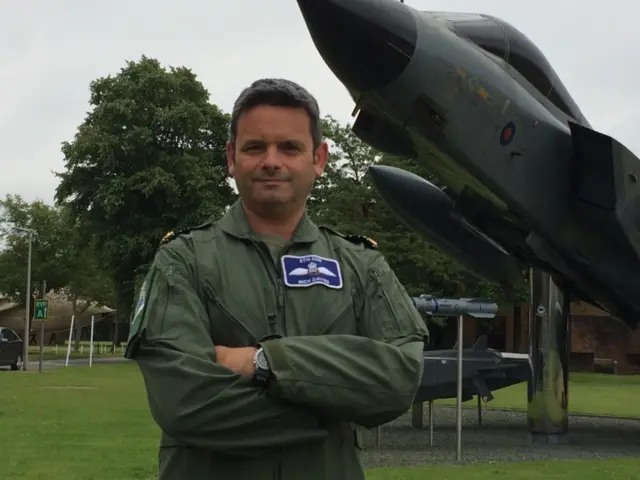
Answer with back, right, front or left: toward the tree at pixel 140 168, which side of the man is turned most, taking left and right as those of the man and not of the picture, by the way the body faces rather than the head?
back

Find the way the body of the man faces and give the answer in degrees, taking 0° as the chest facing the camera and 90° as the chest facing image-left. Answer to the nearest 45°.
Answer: approximately 0°

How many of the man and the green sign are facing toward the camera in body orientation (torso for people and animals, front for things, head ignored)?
2

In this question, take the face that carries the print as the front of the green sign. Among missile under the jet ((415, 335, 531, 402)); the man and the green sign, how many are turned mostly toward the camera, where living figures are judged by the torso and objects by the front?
2

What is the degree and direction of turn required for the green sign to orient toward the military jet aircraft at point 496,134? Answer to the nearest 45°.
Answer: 0° — it already faces it

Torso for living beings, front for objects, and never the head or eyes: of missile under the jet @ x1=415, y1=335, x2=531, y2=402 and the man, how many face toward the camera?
1

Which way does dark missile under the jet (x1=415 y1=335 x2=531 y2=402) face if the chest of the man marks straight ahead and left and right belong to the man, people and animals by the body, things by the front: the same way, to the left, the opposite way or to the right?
to the right

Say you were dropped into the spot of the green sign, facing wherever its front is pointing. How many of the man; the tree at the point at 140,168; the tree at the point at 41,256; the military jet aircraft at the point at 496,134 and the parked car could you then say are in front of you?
2

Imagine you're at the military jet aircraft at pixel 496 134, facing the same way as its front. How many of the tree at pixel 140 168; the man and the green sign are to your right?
2
